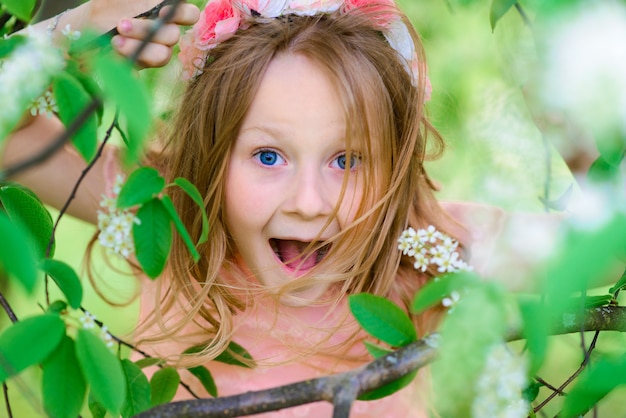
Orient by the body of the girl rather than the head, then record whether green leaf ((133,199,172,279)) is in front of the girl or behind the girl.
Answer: in front

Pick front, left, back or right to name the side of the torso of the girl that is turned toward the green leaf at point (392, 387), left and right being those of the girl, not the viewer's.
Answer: front

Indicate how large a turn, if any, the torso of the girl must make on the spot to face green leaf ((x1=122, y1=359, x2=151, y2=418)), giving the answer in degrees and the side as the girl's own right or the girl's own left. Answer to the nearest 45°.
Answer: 0° — they already face it

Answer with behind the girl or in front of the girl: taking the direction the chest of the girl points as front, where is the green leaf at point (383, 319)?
in front

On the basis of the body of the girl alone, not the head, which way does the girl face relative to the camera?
toward the camera
